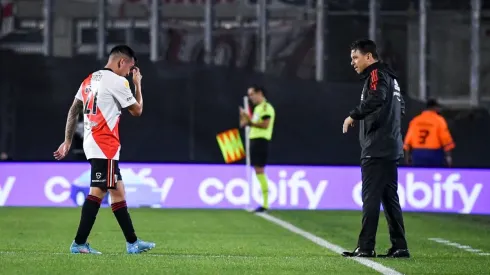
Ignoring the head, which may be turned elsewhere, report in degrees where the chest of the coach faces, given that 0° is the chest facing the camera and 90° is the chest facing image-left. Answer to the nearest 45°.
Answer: approximately 90°

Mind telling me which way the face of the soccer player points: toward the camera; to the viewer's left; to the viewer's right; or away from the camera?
to the viewer's right

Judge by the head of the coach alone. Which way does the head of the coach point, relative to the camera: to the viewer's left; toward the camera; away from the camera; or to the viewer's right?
to the viewer's left

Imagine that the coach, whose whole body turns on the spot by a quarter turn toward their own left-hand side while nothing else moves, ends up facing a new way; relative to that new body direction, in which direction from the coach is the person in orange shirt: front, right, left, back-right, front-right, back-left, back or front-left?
back

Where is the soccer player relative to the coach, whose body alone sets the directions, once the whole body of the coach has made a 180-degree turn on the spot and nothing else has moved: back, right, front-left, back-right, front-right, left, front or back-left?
back
